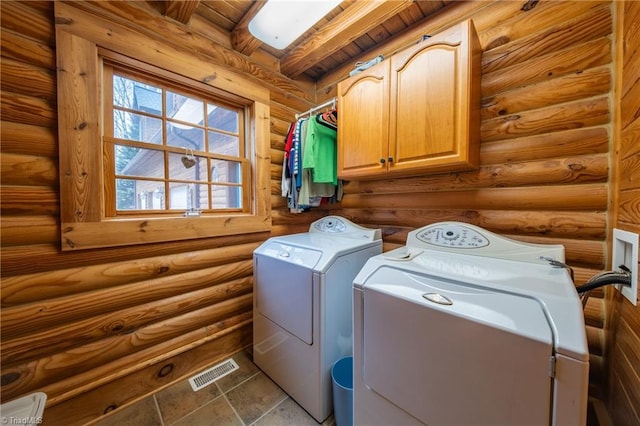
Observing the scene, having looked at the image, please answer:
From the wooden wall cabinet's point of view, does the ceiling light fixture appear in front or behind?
in front

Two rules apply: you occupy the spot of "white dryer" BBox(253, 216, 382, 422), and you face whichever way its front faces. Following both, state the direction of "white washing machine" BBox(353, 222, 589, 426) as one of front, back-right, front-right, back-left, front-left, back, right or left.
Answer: left

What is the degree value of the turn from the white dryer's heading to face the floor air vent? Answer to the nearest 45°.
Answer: approximately 45° to its right

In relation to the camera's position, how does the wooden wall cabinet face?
facing the viewer and to the left of the viewer

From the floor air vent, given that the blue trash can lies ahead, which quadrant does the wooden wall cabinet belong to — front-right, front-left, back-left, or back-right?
front-left

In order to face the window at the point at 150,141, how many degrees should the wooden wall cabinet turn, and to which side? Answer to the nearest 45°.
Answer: approximately 45° to its right

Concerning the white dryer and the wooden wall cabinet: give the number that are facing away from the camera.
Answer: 0
